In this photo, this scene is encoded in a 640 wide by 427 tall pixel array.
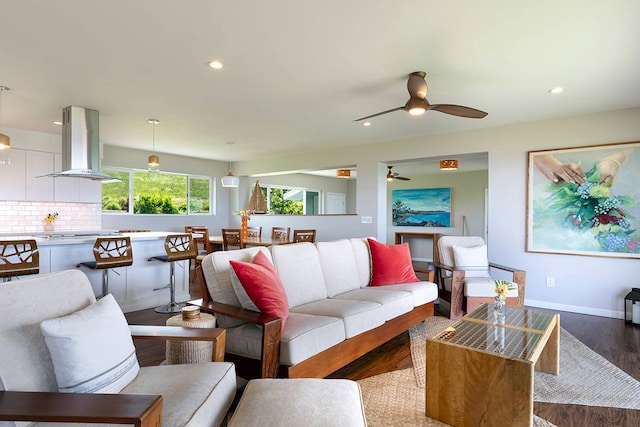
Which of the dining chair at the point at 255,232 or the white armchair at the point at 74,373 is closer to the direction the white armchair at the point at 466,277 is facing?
the white armchair

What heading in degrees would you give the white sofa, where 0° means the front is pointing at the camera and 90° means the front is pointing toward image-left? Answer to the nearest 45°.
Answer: approximately 315°

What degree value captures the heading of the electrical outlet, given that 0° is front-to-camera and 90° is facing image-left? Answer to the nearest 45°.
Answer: approximately 0°

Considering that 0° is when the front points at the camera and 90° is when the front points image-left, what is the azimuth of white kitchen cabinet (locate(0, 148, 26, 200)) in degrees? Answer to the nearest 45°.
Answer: approximately 0°

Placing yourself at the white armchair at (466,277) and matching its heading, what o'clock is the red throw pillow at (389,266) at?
The red throw pillow is roughly at 3 o'clock from the white armchair.

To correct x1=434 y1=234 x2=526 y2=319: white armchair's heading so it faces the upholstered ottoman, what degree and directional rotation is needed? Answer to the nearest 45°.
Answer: approximately 45° to its right
